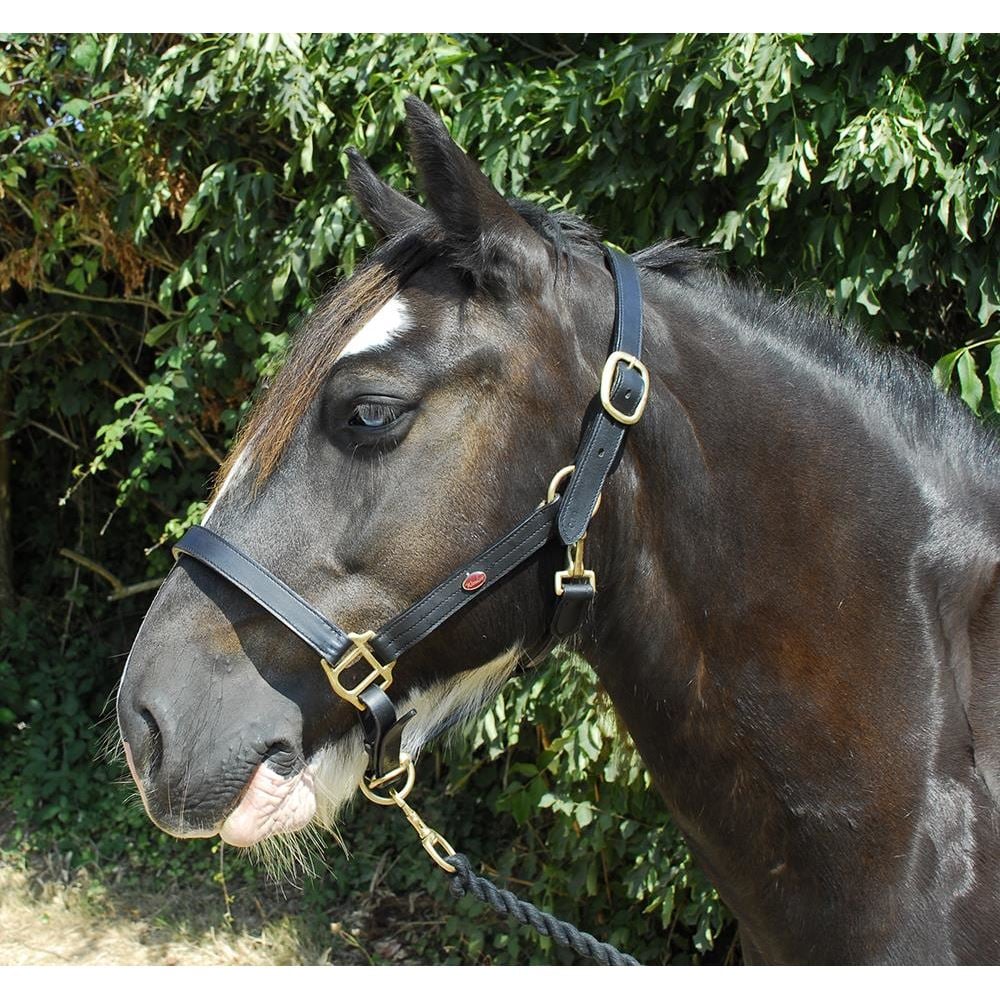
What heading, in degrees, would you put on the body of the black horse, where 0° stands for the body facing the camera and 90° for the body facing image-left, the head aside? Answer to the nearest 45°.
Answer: approximately 90°
